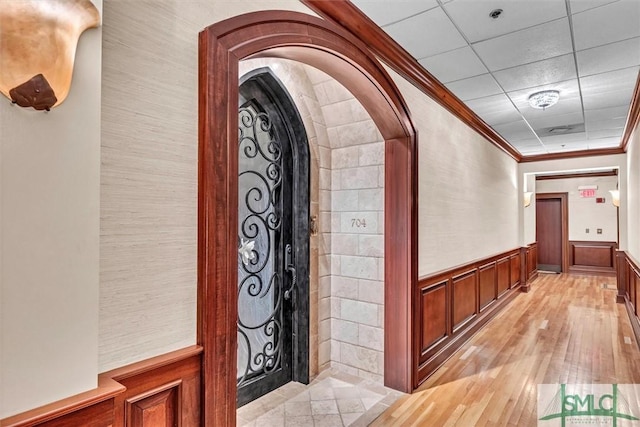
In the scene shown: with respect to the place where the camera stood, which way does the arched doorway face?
facing the viewer and to the right of the viewer

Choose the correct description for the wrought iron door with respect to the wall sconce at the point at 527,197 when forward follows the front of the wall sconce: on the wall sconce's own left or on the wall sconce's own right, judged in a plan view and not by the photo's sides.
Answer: on the wall sconce's own right

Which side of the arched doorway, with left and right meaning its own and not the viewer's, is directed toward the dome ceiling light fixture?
left

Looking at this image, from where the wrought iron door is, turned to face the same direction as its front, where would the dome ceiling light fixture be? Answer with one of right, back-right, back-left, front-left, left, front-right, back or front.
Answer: front-left

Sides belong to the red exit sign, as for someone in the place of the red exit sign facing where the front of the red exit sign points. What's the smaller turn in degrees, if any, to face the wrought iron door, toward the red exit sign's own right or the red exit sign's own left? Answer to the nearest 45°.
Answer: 0° — it already faces it

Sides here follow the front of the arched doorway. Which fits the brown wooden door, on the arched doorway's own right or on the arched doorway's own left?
on the arched doorway's own left

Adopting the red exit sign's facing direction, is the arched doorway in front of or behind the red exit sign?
in front

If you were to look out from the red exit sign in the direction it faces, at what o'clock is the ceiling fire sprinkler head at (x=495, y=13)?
The ceiling fire sprinkler head is roughly at 12 o'clock from the red exit sign.

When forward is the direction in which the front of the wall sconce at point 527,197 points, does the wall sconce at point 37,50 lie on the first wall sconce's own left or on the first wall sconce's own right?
on the first wall sconce's own right

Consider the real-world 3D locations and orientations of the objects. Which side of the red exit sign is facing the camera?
front
